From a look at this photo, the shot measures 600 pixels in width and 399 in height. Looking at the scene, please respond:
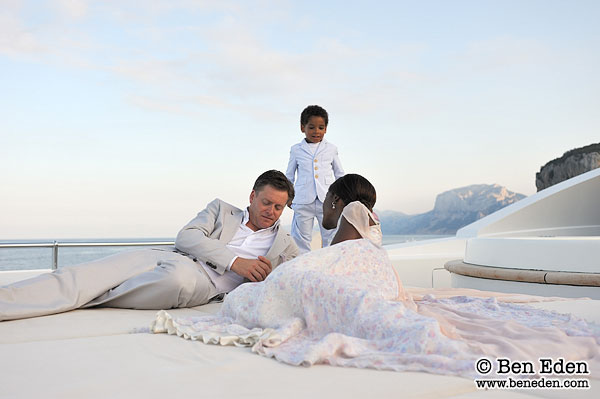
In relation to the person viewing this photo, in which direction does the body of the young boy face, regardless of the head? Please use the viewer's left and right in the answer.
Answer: facing the viewer

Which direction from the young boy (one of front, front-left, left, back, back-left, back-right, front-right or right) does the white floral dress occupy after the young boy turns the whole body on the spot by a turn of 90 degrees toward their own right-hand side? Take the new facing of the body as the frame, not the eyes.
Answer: left

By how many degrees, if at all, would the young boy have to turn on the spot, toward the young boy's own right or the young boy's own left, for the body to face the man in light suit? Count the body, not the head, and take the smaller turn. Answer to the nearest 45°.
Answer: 0° — they already face them

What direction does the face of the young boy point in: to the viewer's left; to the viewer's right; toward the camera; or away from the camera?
toward the camera

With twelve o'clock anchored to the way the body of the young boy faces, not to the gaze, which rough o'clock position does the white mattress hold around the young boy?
The white mattress is roughly at 12 o'clock from the young boy.
